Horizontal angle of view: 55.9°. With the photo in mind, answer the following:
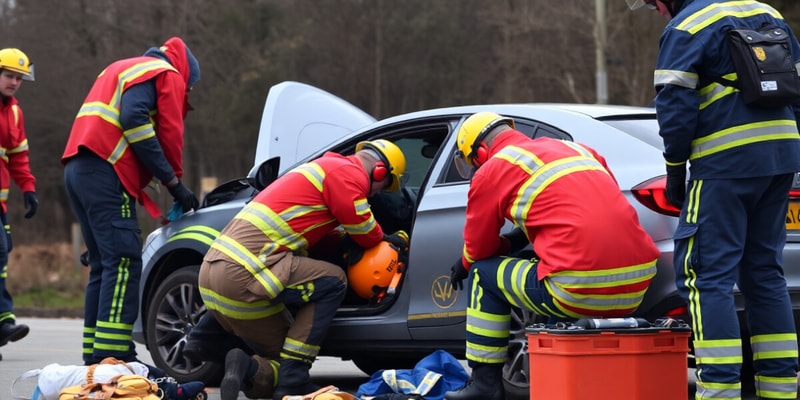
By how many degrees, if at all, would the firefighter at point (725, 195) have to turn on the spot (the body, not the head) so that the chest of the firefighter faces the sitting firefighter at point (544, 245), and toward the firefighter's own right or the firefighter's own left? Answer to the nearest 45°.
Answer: approximately 45° to the firefighter's own left

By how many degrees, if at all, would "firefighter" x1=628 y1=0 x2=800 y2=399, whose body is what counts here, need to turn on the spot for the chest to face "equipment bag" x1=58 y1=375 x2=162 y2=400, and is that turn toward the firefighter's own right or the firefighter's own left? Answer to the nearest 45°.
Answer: approximately 45° to the firefighter's own left

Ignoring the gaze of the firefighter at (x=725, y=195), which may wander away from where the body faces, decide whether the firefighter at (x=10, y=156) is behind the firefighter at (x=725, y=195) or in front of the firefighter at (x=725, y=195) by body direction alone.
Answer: in front

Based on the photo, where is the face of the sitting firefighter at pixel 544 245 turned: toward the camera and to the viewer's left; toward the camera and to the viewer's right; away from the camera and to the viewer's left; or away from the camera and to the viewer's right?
away from the camera and to the viewer's left

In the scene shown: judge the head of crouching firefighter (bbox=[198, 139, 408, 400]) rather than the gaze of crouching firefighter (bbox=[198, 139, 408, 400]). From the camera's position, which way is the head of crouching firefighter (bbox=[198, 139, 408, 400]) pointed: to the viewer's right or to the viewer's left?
to the viewer's right

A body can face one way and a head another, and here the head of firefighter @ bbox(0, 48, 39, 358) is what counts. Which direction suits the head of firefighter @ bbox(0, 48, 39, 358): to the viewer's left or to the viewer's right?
to the viewer's right

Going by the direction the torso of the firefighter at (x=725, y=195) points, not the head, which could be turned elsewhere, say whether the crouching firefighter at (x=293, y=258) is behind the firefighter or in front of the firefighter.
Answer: in front

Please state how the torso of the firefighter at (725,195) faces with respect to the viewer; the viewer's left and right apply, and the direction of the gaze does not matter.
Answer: facing away from the viewer and to the left of the viewer
